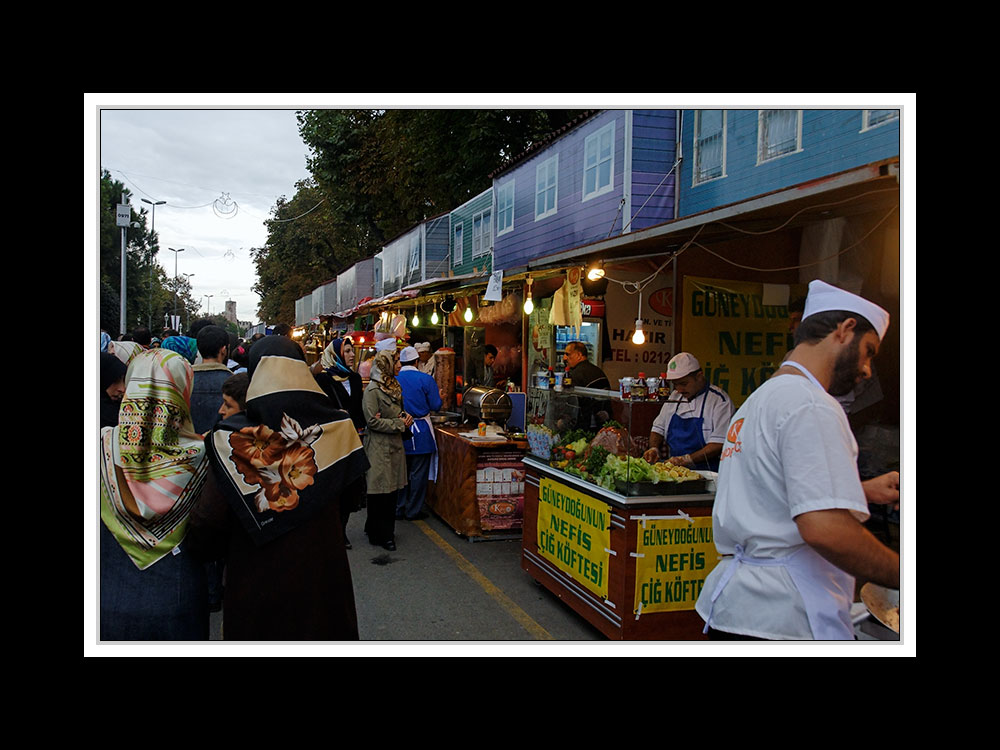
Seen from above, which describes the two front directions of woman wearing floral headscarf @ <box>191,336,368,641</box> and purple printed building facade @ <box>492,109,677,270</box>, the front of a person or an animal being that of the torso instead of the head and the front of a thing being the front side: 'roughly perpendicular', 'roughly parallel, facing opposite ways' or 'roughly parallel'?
roughly perpendicular

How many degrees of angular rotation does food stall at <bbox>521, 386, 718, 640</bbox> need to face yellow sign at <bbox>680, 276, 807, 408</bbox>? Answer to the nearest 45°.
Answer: approximately 180°

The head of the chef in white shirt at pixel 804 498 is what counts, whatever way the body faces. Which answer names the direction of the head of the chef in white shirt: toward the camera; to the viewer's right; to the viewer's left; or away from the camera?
to the viewer's right

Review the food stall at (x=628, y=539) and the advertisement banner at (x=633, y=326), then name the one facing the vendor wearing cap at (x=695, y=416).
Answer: the advertisement banner

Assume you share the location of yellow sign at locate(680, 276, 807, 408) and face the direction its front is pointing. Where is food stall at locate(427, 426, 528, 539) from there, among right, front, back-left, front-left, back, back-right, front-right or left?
right

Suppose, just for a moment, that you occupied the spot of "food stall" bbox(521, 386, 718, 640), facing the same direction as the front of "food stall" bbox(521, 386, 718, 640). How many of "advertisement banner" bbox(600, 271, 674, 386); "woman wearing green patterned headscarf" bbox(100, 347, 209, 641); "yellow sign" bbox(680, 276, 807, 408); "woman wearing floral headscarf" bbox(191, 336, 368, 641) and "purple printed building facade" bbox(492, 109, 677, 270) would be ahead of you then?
2

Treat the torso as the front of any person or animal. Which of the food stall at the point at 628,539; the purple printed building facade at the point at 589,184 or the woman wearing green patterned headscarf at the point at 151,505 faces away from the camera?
the woman wearing green patterned headscarf

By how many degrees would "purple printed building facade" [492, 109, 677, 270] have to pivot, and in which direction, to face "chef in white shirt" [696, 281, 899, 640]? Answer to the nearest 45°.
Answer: approximately 45° to its left

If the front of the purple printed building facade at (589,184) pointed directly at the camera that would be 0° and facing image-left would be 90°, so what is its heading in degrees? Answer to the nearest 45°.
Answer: approximately 45°

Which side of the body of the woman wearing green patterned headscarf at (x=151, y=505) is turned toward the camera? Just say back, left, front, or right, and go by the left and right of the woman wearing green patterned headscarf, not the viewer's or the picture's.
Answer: back

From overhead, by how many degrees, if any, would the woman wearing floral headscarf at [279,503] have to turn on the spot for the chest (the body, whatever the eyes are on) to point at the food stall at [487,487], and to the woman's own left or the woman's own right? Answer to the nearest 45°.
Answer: approximately 45° to the woman's own right

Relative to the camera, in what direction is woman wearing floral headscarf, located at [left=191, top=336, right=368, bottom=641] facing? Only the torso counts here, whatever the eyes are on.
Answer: away from the camera

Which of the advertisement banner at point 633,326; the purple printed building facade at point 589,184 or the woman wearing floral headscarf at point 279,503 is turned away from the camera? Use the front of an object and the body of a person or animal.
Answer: the woman wearing floral headscarf
